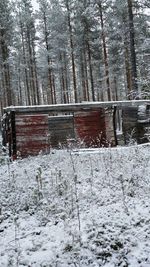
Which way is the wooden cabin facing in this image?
toward the camera
